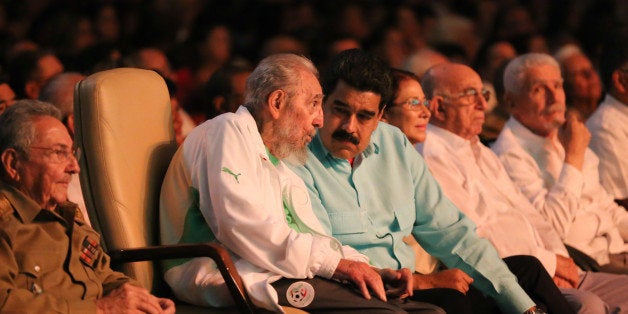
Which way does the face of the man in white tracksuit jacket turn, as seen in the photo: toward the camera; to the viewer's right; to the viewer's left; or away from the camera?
to the viewer's right

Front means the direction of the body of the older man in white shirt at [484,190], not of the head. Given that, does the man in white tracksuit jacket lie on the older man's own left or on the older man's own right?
on the older man's own right

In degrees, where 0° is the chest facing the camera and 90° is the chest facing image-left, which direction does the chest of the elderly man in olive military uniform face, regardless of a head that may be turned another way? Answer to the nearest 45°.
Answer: approximately 315°

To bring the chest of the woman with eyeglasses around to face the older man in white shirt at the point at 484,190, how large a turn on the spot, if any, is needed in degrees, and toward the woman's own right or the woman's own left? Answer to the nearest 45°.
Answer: approximately 45° to the woman's own left

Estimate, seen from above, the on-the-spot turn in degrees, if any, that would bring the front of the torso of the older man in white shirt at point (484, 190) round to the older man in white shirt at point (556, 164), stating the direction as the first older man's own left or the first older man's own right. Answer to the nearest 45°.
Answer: approximately 90° to the first older man's own left

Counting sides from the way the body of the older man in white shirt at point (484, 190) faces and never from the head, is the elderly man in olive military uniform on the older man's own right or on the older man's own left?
on the older man's own right

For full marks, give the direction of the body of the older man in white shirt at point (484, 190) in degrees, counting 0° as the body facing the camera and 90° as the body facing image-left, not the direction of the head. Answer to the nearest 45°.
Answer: approximately 315°

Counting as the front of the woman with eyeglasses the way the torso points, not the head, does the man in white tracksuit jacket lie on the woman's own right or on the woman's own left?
on the woman's own right

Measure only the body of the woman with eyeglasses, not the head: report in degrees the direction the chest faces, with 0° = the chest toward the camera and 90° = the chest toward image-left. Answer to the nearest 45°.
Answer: approximately 315°
